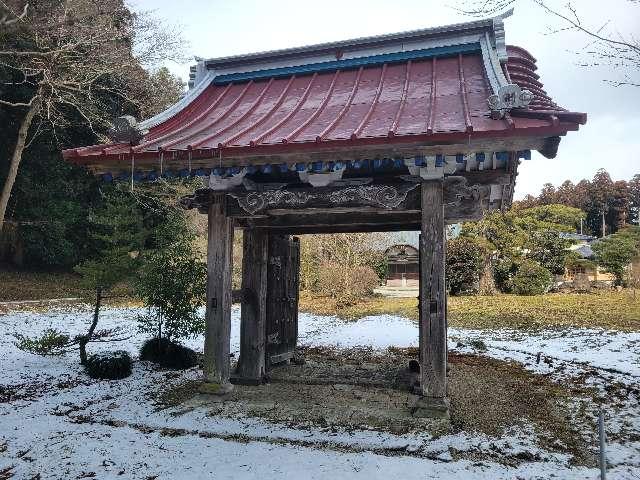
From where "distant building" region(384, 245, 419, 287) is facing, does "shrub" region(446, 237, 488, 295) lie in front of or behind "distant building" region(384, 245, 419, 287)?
in front

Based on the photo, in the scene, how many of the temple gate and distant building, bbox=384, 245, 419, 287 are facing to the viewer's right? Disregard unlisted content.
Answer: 0

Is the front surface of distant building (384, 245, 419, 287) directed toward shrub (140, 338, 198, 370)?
yes

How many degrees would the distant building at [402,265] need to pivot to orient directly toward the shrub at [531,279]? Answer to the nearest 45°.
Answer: approximately 45° to its left

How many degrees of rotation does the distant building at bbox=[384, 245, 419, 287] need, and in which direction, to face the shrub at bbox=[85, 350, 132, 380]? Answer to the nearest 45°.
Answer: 0° — it already faces it

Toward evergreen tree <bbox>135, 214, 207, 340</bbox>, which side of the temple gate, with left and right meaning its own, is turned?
right

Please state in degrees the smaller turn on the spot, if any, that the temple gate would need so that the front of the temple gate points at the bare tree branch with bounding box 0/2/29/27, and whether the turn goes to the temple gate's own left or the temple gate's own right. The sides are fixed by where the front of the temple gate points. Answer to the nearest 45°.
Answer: approximately 90° to the temple gate's own right

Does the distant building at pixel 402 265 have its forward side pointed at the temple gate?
yes

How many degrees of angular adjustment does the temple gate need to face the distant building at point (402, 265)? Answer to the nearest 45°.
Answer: approximately 135° to its right

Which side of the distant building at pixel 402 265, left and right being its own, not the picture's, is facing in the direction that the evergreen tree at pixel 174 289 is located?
front

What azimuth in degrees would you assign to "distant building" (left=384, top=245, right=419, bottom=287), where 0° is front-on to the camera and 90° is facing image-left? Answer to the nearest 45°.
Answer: approximately 0°

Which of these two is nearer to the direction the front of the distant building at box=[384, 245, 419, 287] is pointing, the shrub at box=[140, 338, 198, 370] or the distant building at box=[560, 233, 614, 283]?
the shrub

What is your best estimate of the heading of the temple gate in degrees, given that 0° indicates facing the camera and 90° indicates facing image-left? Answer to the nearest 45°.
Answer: approximately 45°
